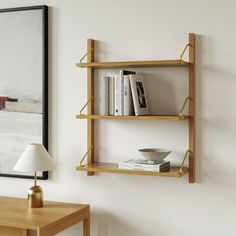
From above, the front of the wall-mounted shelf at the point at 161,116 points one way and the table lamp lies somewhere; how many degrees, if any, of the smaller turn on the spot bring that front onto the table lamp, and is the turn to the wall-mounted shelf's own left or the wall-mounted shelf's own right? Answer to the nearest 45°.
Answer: approximately 45° to the wall-mounted shelf's own right

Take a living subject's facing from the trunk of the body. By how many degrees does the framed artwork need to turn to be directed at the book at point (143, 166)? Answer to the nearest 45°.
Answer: approximately 90° to its left

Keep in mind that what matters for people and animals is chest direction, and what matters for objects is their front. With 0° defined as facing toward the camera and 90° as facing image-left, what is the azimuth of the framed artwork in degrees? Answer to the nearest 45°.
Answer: approximately 45°

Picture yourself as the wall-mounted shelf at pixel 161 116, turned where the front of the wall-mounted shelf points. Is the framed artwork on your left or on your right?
on your right

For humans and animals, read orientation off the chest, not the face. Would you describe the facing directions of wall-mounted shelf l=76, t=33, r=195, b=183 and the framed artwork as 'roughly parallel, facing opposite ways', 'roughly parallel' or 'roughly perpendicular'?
roughly parallel

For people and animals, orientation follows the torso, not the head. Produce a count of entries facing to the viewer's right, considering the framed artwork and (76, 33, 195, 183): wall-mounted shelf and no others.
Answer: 0

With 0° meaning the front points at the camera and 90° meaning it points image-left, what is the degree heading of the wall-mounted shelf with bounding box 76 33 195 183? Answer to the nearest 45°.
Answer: approximately 45°

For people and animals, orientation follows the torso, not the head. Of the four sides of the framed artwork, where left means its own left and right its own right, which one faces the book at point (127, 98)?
left

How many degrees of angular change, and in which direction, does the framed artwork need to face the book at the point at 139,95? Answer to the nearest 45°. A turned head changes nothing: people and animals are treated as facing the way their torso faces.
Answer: approximately 90° to its left
